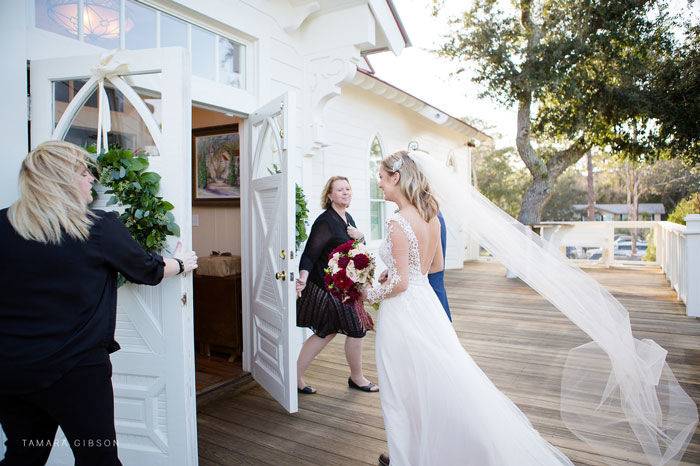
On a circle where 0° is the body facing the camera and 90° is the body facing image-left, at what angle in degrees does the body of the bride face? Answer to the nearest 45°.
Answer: approximately 135°

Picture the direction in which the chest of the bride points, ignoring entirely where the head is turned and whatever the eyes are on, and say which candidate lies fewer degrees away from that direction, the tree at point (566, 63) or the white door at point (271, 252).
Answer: the white door

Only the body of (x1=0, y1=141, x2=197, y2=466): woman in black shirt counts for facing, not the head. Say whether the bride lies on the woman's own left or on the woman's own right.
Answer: on the woman's own right

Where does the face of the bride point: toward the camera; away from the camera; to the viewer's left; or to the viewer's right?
to the viewer's left

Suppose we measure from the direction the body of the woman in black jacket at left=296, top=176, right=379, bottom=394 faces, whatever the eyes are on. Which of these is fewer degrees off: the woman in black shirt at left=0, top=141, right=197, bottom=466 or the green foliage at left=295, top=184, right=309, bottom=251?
the woman in black shirt

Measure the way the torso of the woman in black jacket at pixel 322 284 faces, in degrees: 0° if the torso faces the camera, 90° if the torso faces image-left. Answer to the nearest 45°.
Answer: approximately 315°

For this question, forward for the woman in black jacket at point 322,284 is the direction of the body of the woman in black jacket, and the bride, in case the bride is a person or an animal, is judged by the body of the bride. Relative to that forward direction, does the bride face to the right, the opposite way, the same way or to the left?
the opposite way

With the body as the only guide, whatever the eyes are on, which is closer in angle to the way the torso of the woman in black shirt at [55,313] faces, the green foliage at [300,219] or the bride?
the green foliage

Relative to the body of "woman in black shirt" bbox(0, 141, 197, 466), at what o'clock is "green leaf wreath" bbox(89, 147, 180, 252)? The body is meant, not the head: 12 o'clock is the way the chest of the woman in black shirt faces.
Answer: The green leaf wreath is roughly at 1 o'clock from the woman in black shirt.

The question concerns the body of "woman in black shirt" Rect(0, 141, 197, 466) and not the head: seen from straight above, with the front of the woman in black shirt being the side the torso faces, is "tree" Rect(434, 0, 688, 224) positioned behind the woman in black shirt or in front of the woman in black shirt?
in front

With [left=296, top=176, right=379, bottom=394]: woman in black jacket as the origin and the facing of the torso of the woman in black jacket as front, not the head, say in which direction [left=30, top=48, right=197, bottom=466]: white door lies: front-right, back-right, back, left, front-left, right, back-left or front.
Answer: right

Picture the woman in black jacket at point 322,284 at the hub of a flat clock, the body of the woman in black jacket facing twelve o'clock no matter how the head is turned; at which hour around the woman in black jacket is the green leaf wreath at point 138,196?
The green leaf wreath is roughly at 3 o'clock from the woman in black jacket.

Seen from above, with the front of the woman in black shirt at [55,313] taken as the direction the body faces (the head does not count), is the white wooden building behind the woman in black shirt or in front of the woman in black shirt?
in front

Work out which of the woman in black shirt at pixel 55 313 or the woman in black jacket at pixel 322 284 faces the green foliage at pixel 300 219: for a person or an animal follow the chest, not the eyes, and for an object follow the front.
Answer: the woman in black shirt at pixel 55 313

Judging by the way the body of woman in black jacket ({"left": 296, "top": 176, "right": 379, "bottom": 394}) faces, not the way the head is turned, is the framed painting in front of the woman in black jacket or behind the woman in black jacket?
behind
